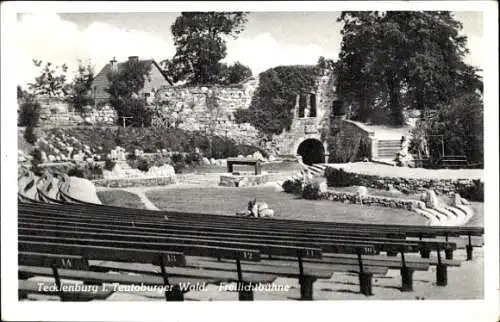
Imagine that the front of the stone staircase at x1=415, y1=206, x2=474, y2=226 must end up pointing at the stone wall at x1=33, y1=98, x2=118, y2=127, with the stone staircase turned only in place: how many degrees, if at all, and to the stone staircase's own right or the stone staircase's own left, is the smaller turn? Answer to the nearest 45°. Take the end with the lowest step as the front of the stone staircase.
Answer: approximately 45° to the stone staircase's own right

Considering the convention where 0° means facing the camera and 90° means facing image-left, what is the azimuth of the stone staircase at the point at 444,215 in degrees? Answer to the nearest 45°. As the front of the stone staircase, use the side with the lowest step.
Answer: approximately 45°

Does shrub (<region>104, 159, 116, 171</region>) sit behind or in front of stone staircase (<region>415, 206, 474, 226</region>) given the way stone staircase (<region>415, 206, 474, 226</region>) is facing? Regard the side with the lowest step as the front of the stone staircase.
in front

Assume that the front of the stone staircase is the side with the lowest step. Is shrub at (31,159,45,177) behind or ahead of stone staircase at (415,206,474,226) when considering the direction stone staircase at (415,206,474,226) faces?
ahead

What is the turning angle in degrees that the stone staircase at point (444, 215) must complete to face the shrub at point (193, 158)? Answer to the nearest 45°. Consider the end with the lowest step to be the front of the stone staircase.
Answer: approximately 45° to its right

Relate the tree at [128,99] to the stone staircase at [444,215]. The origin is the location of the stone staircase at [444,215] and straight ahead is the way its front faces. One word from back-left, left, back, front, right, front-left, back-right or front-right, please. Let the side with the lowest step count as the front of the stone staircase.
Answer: front-right

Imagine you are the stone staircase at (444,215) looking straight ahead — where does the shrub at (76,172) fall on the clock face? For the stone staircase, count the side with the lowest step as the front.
The shrub is roughly at 1 o'clock from the stone staircase.
